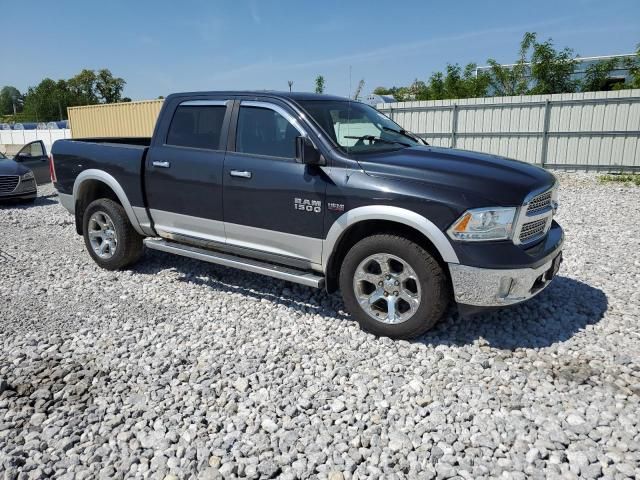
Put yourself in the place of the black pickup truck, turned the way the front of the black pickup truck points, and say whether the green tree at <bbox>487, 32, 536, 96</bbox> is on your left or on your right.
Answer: on your left

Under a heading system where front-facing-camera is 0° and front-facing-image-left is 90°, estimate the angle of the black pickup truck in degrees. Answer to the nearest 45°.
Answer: approximately 315°

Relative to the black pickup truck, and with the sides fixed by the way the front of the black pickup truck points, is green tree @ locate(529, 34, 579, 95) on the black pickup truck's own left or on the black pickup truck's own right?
on the black pickup truck's own left

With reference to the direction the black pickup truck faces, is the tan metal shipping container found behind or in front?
behind

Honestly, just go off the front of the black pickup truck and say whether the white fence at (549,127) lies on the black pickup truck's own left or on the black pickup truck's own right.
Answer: on the black pickup truck's own left
